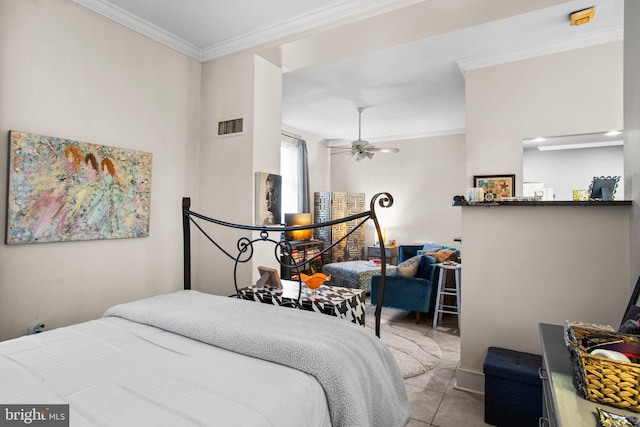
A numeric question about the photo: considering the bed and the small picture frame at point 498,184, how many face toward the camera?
1

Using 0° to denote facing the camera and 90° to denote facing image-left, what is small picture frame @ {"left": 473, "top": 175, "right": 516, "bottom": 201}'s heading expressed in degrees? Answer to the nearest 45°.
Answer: approximately 0°

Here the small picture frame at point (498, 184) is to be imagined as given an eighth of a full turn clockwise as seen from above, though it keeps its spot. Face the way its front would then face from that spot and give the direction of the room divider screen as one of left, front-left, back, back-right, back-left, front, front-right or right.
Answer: right

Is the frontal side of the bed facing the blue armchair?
yes

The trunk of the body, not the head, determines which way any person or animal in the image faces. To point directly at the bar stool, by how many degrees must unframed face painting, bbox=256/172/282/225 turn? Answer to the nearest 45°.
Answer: approximately 45° to its left

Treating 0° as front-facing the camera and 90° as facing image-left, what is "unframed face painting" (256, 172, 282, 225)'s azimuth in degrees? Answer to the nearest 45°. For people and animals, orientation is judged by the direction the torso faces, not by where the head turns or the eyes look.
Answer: approximately 315°

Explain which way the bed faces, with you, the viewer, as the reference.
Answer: facing away from the viewer and to the right of the viewer

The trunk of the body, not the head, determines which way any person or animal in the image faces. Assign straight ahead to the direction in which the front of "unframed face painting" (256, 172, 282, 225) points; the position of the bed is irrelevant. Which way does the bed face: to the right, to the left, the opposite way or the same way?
to the left

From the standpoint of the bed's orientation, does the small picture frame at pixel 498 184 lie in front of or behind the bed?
in front

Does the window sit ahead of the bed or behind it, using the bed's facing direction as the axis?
ahead

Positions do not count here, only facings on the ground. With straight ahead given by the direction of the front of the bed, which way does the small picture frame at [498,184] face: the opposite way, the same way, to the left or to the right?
the opposite way

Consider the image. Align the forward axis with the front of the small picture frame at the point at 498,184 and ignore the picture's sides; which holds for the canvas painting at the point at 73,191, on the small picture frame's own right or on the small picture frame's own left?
on the small picture frame's own right
